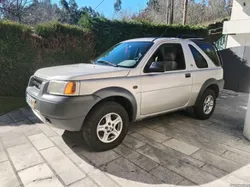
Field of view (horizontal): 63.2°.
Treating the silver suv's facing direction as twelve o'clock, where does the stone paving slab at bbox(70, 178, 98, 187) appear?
The stone paving slab is roughly at 11 o'clock from the silver suv.

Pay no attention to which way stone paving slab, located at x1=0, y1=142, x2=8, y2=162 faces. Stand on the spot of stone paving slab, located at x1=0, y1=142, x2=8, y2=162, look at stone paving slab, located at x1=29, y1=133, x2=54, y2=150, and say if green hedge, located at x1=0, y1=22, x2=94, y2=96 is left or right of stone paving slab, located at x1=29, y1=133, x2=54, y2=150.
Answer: left

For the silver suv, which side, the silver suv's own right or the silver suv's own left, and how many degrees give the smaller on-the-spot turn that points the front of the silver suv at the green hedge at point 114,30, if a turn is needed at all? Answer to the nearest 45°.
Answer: approximately 135° to the silver suv's own right

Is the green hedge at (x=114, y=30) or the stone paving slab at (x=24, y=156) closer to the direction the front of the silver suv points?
the stone paving slab

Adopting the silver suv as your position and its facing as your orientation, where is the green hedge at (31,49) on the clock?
The green hedge is roughly at 3 o'clock from the silver suv.

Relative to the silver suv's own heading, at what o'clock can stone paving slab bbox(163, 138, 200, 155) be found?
The stone paving slab is roughly at 8 o'clock from the silver suv.

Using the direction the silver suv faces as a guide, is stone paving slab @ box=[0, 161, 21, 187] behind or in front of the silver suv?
in front

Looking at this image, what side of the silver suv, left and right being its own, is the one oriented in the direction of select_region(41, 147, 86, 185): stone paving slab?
front

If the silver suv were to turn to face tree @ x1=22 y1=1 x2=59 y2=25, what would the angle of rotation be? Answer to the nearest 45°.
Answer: approximately 90° to its right

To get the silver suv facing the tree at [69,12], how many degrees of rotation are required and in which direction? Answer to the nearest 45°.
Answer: approximately 135° to its right

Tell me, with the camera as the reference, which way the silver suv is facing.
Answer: facing the viewer and to the left of the viewer
